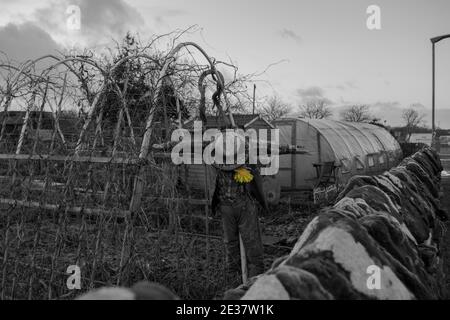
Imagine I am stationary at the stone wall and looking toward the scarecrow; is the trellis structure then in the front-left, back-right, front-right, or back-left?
front-left

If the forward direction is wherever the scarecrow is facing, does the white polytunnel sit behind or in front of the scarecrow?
behind

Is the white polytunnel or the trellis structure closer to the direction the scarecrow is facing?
the trellis structure

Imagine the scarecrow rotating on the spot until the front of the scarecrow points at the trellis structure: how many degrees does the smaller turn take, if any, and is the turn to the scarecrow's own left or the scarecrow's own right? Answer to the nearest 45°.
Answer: approximately 45° to the scarecrow's own right

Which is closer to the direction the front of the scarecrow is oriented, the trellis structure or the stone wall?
the stone wall

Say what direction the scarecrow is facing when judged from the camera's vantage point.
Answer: facing the viewer
